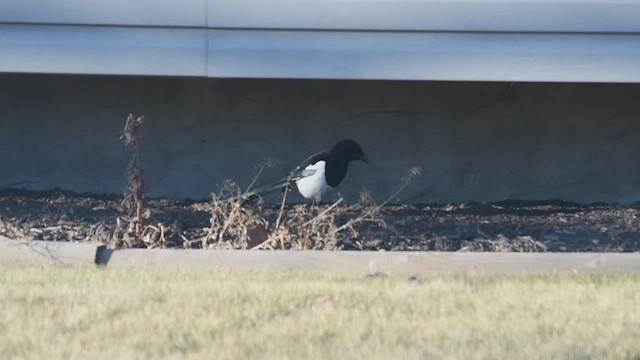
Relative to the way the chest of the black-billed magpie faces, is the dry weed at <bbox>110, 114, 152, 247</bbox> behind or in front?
behind

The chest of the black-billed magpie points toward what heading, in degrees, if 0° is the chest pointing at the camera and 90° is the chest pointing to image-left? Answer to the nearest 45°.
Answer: approximately 270°
